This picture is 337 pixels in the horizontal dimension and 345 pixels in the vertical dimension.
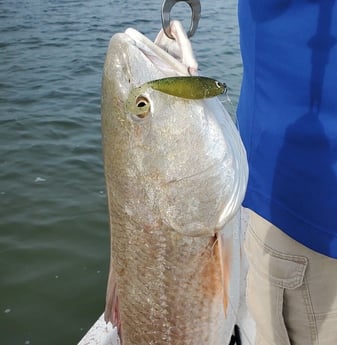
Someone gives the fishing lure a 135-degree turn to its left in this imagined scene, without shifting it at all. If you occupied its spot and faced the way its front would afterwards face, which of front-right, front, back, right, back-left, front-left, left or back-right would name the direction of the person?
right

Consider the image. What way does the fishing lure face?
to the viewer's right
